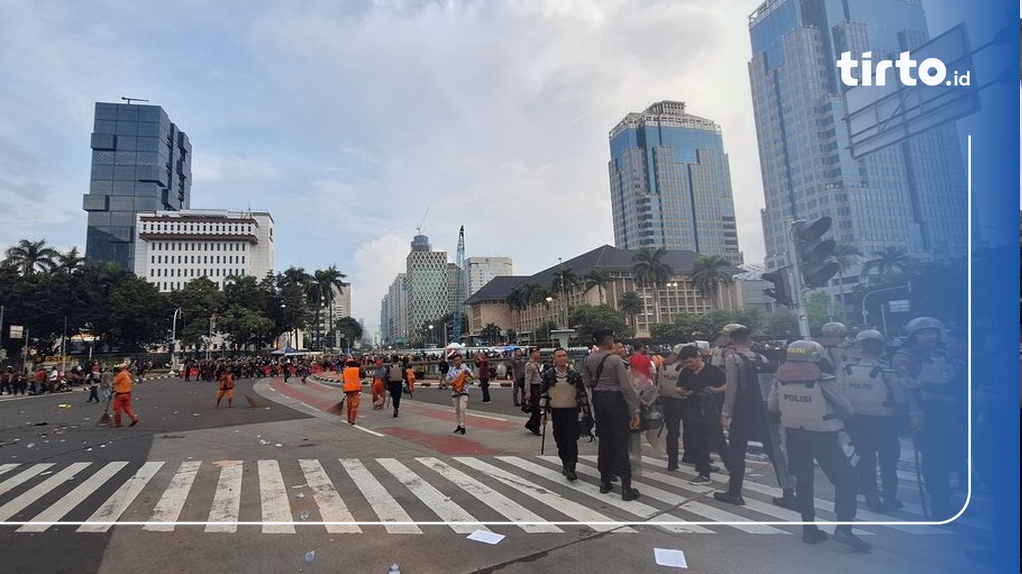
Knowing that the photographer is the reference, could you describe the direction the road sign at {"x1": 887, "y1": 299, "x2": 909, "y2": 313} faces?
facing the viewer

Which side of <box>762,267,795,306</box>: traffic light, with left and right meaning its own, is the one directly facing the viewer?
left

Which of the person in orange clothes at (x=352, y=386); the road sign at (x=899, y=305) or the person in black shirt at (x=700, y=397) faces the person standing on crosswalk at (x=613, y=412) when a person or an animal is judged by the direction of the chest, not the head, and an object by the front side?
the person in black shirt

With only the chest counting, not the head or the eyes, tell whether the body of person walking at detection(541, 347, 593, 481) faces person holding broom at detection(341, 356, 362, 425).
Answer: no

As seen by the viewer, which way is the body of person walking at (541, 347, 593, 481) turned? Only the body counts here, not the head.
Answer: toward the camera

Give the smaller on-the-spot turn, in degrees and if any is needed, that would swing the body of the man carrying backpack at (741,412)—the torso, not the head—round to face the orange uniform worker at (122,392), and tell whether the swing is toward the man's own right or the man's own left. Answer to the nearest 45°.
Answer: approximately 45° to the man's own left

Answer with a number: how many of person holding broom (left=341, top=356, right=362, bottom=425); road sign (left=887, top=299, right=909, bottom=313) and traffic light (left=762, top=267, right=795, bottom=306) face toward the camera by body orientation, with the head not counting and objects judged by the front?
1

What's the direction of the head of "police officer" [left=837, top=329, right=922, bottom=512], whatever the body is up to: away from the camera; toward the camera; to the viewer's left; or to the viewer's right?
away from the camera

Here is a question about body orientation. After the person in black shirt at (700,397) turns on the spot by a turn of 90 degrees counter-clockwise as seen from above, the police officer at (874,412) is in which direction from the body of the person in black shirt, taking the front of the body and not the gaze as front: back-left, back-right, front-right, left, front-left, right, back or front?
front
